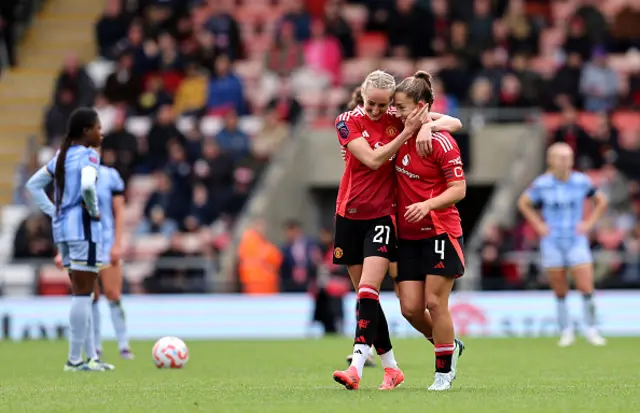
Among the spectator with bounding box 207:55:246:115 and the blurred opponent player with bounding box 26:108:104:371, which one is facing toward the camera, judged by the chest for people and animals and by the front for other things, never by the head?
the spectator

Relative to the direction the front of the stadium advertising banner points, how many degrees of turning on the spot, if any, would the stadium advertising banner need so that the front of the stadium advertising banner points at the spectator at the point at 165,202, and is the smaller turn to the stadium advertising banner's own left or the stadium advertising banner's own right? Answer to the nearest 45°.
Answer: approximately 135° to the stadium advertising banner's own right

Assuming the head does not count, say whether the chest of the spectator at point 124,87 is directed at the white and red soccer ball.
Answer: yes

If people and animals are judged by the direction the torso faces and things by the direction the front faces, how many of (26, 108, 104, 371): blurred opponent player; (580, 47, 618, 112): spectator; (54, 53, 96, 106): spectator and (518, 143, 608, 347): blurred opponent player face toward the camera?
3

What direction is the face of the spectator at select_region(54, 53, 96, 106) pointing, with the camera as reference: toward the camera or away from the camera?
toward the camera

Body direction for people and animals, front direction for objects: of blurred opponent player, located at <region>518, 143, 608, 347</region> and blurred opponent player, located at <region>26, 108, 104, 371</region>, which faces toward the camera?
blurred opponent player, located at <region>518, 143, 608, 347</region>

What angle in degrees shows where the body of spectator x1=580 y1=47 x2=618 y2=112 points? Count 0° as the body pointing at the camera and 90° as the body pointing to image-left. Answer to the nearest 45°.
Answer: approximately 0°

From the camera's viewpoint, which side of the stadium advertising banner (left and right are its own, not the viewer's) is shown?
front

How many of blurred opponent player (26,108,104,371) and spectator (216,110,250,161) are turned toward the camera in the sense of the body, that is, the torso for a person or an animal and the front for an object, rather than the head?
1

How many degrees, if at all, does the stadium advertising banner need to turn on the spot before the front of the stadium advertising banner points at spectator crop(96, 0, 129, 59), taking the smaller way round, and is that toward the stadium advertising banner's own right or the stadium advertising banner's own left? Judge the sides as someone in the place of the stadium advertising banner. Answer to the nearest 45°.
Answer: approximately 135° to the stadium advertising banner's own right

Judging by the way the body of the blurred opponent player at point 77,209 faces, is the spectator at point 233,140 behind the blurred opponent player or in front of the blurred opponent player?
in front

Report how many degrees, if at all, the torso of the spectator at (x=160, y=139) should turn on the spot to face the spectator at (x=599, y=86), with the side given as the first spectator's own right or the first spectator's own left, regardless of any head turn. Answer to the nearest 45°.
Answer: approximately 45° to the first spectator's own left

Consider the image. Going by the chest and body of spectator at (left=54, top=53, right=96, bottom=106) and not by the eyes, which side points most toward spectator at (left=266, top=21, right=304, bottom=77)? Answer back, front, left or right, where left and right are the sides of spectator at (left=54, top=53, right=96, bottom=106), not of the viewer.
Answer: left

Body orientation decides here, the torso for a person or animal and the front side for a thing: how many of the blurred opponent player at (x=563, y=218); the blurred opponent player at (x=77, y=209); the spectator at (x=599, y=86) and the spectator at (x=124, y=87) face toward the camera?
3

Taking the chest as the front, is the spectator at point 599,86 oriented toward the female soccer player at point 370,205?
yes
